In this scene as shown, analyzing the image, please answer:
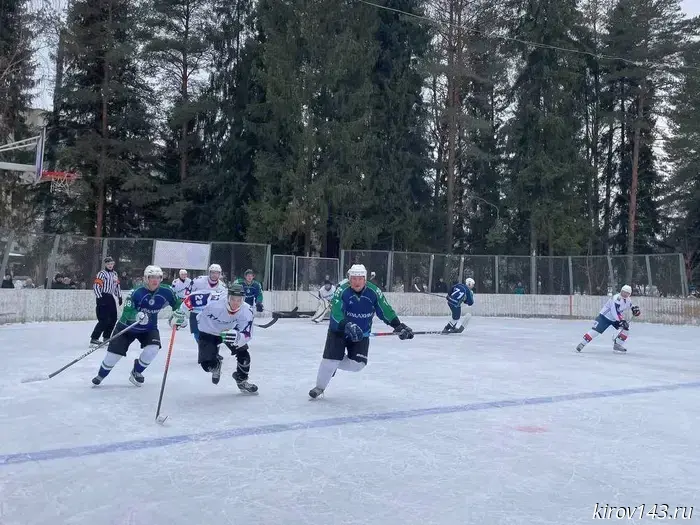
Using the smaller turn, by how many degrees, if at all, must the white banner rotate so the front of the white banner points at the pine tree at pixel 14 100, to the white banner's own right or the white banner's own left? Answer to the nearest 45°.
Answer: approximately 135° to the white banner's own right

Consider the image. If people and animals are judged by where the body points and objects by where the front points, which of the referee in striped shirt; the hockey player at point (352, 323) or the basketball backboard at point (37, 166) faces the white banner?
the basketball backboard

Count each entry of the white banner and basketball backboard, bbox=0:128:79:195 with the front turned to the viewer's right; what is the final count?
1

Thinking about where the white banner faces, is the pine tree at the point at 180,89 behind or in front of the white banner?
behind

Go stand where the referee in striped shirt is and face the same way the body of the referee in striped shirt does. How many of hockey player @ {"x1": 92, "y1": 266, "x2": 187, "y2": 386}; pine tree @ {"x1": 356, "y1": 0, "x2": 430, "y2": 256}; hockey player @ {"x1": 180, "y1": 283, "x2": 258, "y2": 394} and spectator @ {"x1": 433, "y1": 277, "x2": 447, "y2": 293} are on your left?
2

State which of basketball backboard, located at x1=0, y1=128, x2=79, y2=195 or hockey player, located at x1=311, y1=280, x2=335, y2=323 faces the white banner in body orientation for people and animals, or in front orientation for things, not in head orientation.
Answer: the basketball backboard

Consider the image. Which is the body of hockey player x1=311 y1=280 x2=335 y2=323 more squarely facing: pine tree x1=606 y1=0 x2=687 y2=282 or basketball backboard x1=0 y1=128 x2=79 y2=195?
the basketball backboard

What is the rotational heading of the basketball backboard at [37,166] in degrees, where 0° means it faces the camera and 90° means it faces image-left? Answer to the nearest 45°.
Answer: approximately 270°

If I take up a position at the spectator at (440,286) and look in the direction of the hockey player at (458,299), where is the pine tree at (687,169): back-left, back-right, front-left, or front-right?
back-left

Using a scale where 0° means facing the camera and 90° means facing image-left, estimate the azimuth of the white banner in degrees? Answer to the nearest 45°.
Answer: approximately 0°

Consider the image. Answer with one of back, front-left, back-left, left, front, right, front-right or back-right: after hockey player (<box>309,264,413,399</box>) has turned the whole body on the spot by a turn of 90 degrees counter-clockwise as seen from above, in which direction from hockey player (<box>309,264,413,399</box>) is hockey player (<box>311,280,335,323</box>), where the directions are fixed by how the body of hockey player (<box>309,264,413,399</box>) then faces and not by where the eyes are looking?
left

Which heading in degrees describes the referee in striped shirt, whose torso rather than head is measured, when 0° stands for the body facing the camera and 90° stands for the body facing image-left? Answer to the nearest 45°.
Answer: approximately 315°

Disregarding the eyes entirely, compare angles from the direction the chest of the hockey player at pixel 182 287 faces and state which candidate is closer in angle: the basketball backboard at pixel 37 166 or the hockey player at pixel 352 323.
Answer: the hockey player
